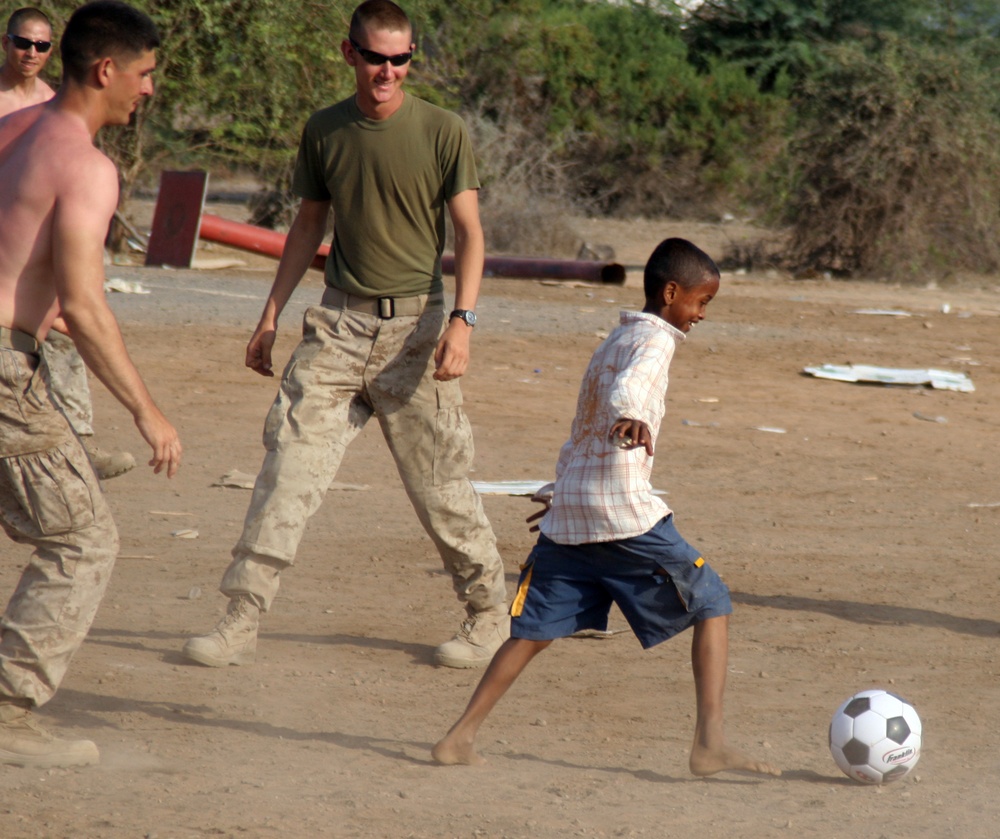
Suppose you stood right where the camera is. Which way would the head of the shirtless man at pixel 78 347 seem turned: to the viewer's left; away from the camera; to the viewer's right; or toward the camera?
to the viewer's right

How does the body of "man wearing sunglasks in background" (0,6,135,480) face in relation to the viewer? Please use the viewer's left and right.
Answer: facing the viewer and to the right of the viewer

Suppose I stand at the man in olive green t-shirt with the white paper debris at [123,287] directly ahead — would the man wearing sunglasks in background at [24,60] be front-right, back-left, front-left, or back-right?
front-left

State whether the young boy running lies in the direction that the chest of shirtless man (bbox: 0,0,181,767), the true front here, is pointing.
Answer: yes

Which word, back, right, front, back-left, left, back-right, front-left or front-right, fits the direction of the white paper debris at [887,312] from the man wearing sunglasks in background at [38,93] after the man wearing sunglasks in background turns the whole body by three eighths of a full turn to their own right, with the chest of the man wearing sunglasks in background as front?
back-right

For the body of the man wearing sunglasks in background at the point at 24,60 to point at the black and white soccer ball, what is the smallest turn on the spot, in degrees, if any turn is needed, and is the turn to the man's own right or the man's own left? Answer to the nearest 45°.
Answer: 0° — they already face it

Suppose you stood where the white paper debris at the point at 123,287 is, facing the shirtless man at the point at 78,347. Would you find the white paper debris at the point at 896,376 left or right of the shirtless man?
left

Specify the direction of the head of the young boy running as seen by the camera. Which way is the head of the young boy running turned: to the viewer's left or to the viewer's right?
to the viewer's right

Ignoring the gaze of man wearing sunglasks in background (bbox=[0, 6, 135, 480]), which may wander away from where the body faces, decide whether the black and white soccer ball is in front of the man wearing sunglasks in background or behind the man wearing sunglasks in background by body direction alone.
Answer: in front

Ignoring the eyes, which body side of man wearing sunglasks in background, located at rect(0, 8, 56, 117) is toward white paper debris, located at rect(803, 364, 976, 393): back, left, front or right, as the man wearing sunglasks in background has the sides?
left

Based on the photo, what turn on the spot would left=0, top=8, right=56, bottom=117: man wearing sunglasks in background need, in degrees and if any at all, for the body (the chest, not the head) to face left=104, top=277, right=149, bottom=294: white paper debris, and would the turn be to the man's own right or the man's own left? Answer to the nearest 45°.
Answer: approximately 135° to the man's own left

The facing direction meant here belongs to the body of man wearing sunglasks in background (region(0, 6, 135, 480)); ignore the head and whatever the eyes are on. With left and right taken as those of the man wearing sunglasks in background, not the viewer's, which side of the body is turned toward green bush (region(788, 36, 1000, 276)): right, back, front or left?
left

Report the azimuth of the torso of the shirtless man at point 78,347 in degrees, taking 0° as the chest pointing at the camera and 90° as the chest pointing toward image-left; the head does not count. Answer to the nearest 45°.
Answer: approximately 270°

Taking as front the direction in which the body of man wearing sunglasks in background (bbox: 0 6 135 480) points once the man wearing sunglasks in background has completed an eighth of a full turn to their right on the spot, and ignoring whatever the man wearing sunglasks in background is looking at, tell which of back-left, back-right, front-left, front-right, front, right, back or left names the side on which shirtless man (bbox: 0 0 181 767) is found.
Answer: front

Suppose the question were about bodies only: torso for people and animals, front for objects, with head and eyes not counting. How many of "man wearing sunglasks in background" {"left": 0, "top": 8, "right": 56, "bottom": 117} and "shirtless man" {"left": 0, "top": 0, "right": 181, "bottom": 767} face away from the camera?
0

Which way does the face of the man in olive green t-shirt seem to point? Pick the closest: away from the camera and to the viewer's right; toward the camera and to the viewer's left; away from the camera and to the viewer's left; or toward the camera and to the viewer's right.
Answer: toward the camera and to the viewer's right

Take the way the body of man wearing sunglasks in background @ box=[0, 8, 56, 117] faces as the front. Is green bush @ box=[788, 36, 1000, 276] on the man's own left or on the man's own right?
on the man's own left
